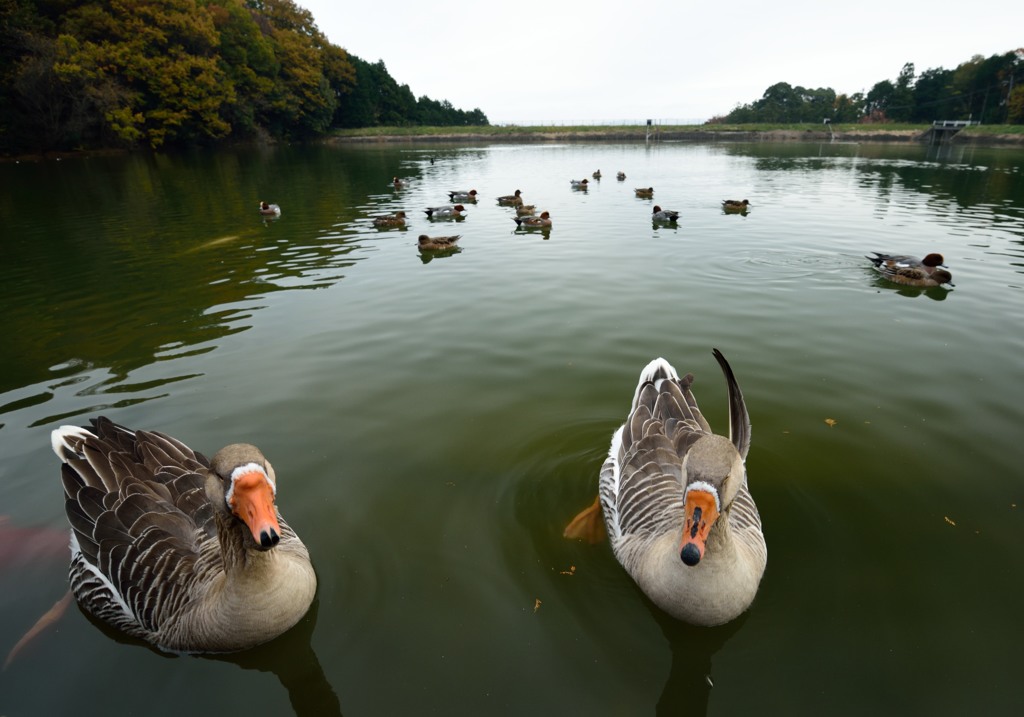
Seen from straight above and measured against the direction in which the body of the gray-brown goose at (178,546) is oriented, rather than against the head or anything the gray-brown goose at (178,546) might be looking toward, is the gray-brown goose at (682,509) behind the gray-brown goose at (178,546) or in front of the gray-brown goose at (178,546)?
in front

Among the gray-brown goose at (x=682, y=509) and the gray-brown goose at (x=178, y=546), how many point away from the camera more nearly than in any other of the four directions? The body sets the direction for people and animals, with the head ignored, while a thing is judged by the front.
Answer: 0

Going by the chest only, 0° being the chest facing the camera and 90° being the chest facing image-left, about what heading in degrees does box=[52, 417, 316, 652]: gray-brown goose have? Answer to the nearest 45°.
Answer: approximately 315°

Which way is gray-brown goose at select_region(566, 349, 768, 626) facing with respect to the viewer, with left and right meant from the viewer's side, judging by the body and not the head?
facing the viewer

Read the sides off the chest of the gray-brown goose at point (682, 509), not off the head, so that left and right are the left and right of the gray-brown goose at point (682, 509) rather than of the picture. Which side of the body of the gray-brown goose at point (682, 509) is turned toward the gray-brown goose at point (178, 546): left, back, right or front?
right
